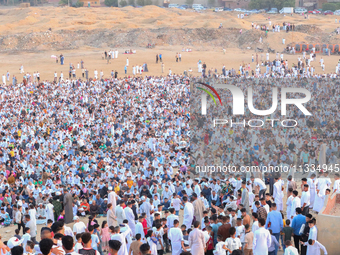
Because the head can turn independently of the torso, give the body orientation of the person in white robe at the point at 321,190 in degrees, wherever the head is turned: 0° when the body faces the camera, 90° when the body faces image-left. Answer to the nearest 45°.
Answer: approximately 180°

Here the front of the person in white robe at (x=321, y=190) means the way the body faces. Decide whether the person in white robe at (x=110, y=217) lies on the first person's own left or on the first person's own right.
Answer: on the first person's own left

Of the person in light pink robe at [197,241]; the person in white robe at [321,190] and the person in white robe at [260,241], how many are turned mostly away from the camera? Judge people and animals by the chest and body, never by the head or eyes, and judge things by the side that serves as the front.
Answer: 3

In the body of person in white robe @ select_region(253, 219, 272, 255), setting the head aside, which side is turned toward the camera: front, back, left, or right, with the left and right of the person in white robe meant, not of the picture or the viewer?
back

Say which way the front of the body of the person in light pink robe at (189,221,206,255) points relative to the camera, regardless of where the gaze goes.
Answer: away from the camera

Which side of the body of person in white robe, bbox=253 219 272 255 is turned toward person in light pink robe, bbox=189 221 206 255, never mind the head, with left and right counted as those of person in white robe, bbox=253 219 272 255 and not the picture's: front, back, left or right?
left

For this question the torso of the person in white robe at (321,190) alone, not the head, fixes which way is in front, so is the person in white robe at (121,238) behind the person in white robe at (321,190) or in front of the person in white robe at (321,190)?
behind

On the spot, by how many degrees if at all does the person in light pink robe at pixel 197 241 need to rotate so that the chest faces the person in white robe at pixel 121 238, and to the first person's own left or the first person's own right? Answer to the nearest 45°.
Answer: approximately 90° to the first person's own left

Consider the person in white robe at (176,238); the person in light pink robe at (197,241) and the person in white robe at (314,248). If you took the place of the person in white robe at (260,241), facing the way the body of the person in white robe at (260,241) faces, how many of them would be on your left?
2

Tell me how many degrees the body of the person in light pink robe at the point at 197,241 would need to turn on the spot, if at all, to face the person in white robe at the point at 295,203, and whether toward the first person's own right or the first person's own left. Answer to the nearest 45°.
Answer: approximately 45° to the first person's own right

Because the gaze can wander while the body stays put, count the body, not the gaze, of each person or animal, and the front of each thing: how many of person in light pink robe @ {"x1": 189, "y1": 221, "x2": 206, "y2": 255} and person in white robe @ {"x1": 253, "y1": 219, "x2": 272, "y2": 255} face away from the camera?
2

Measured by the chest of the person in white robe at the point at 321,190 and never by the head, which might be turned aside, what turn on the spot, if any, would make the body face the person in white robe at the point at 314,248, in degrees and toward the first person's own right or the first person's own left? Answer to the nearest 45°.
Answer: approximately 180°

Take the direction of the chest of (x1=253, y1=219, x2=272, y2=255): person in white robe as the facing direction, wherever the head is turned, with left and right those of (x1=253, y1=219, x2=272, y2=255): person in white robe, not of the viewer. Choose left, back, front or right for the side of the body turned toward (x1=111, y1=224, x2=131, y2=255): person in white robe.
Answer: left

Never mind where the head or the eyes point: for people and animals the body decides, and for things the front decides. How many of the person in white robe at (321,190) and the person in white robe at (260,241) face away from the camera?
2

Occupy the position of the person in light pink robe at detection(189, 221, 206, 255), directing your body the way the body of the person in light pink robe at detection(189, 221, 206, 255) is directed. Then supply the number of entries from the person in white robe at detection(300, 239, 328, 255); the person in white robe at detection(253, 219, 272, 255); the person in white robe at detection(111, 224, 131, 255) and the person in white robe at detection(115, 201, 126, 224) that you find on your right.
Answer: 2
